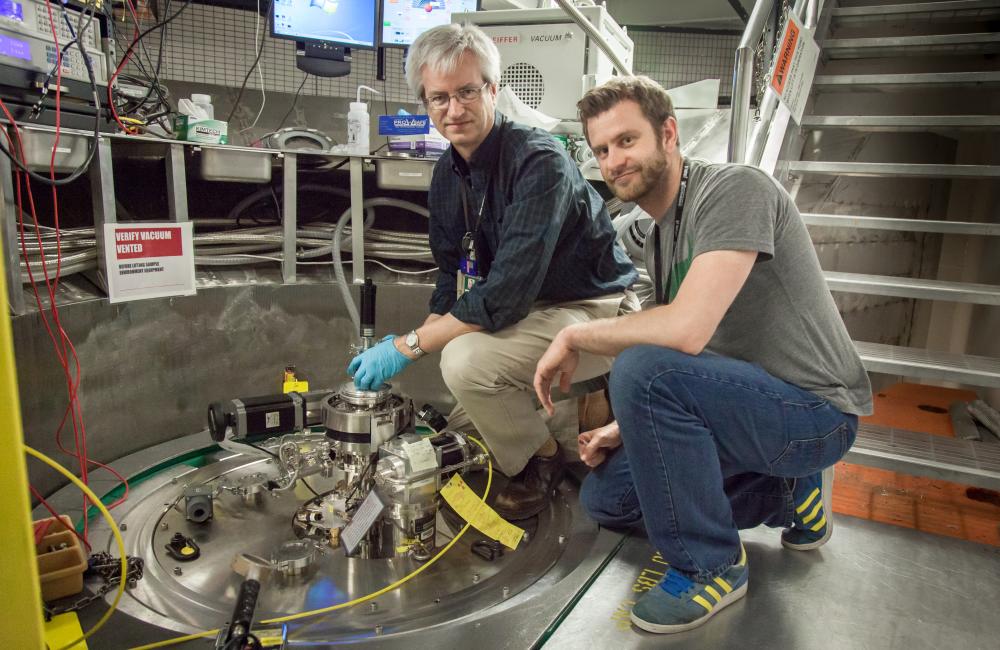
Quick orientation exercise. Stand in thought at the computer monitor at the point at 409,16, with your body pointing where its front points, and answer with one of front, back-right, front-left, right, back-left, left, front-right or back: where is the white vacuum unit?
front-left

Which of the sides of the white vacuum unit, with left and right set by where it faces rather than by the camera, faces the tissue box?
right

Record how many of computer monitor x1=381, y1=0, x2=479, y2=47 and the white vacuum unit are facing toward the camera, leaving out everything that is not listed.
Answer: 2

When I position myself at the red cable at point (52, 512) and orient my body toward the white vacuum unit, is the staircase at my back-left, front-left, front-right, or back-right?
front-right

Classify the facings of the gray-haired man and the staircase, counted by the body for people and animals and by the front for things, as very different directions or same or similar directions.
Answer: same or similar directions

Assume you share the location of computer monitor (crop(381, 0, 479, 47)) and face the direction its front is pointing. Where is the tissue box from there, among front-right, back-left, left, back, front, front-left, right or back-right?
front-right

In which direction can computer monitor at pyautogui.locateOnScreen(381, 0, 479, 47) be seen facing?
toward the camera

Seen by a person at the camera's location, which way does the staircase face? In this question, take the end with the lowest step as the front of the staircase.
facing the viewer

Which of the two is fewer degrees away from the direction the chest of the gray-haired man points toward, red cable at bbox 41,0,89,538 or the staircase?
the red cable

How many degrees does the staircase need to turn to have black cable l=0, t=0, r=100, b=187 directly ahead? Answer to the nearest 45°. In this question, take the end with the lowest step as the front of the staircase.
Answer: approximately 45° to its right

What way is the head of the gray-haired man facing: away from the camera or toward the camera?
toward the camera

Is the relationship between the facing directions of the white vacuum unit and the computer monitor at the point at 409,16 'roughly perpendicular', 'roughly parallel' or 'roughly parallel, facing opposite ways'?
roughly parallel

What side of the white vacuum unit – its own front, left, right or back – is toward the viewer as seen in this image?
front

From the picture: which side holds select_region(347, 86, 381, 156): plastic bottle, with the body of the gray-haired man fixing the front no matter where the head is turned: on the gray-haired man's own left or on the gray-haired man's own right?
on the gray-haired man's own right

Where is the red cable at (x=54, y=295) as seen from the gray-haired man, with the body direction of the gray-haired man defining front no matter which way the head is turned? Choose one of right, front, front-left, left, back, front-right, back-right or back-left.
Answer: front-right
